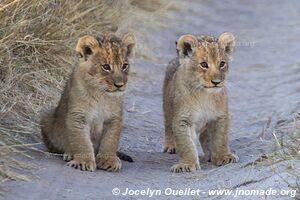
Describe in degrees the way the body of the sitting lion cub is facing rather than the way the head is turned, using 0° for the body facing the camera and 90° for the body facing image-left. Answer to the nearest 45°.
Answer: approximately 315°

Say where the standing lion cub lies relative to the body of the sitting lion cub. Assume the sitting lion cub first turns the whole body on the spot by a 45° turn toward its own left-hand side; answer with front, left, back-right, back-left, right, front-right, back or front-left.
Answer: front
